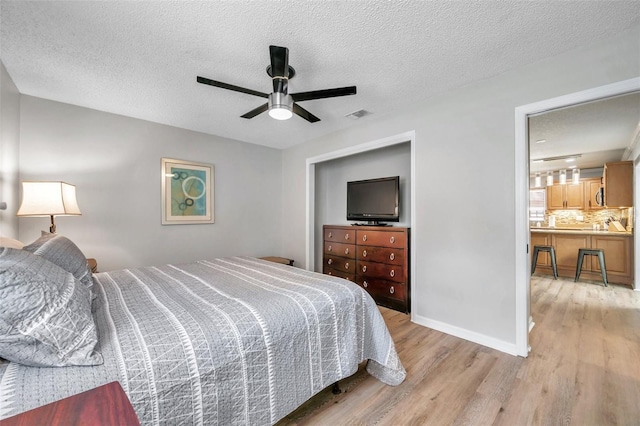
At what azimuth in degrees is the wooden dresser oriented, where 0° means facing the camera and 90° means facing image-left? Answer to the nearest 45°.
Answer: approximately 45°

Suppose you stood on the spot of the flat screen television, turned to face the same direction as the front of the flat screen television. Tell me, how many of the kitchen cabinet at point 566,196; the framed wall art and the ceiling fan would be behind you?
1

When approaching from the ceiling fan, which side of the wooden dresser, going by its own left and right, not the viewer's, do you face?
front
